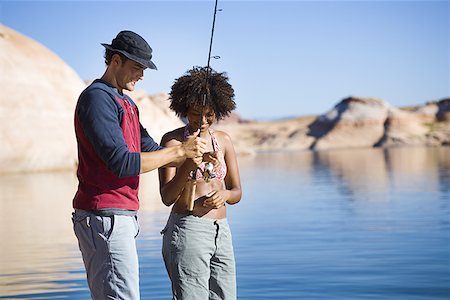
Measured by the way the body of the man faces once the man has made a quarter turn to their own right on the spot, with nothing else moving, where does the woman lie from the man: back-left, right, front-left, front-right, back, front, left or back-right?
back-left

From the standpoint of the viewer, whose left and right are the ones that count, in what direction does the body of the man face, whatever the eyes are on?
facing to the right of the viewer

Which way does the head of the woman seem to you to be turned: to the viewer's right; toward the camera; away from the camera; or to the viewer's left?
toward the camera
